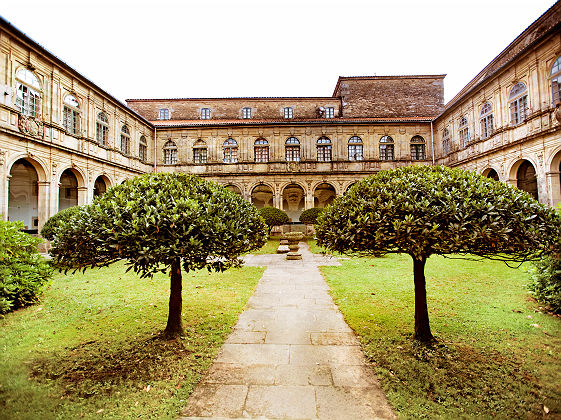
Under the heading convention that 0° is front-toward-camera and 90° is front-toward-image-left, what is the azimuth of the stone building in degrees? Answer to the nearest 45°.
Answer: approximately 0°

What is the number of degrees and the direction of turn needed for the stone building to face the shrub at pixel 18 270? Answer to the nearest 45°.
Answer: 0° — it already faces it

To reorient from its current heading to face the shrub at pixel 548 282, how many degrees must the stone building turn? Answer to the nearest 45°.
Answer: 0° — it already faces it
